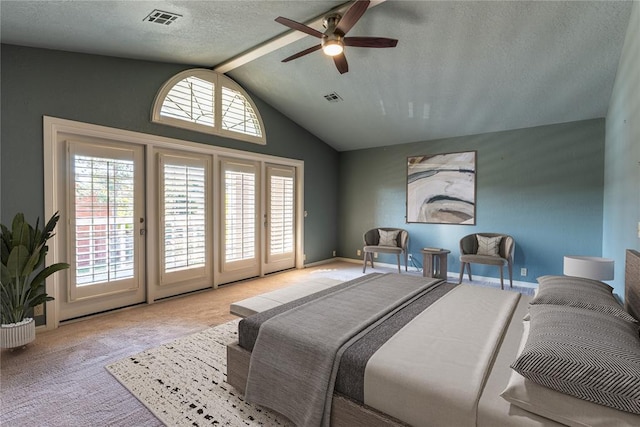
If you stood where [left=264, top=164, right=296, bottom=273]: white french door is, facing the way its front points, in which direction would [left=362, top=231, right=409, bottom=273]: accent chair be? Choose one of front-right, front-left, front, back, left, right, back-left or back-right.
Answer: front-left

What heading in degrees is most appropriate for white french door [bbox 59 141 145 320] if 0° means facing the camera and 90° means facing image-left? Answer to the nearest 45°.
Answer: approximately 315°

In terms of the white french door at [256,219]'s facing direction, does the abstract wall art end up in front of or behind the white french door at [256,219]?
in front

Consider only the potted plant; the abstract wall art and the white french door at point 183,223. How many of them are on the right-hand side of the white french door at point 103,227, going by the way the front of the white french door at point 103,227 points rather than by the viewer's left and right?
1

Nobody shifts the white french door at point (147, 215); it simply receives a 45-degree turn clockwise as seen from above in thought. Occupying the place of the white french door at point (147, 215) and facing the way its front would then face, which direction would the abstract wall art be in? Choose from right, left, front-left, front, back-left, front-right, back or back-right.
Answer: left

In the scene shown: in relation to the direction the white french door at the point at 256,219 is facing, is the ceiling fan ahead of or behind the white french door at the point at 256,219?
ahead

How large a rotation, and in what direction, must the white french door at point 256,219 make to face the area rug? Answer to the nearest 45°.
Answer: approximately 45° to its right

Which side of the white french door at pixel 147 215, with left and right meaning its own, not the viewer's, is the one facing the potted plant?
right

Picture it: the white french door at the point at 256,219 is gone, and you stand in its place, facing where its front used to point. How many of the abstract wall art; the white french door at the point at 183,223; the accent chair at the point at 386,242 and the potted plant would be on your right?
2

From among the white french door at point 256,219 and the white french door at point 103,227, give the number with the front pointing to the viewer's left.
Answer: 0

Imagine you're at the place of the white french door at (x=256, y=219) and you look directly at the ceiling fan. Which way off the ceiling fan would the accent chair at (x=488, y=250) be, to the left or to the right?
left

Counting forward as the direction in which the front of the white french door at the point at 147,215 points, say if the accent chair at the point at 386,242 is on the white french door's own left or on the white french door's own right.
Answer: on the white french door's own left

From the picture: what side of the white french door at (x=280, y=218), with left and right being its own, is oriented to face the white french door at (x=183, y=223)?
right

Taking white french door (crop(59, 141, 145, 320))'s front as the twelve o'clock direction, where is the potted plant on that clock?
The potted plant is roughly at 3 o'clock from the white french door.

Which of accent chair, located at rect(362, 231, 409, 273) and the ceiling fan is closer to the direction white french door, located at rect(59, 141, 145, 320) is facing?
the ceiling fan

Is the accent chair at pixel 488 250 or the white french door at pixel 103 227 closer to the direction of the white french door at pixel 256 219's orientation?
the accent chair

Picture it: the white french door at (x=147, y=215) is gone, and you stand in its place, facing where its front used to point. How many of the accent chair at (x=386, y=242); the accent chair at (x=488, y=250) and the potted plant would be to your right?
1

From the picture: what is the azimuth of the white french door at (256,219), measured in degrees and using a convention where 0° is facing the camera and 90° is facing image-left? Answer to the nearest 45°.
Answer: approximately 315°
